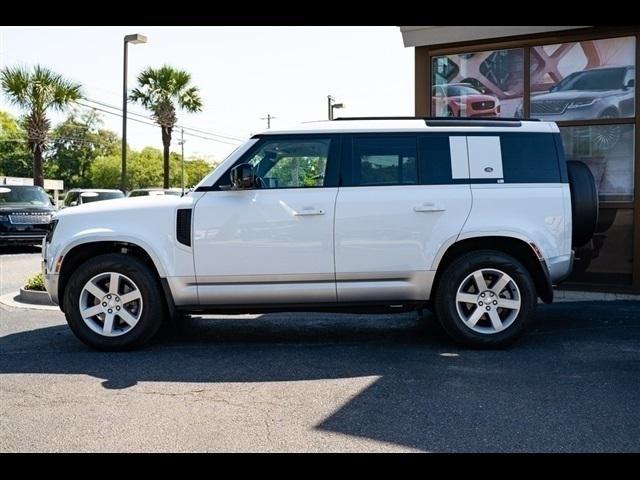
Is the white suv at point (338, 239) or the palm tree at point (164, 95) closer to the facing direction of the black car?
the white suv

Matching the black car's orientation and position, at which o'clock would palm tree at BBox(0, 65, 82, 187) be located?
The palm tree is roughly at 6 o'clock from the black car.

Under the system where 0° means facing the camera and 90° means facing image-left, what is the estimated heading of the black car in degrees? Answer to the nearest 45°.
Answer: approximately 0°

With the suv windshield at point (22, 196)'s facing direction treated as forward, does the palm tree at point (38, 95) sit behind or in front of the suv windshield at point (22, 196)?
behind

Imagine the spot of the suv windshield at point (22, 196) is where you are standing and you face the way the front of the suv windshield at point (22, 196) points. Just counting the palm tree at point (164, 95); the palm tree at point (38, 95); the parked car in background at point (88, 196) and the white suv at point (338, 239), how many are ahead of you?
1

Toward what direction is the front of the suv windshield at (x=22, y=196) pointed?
toward the camera

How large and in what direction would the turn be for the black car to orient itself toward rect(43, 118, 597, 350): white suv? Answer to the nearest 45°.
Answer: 0° — it already faces it

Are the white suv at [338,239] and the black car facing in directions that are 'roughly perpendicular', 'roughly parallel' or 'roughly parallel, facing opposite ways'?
roughly perpendicular

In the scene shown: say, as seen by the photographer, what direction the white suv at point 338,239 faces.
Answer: facing to the left of the viewer
